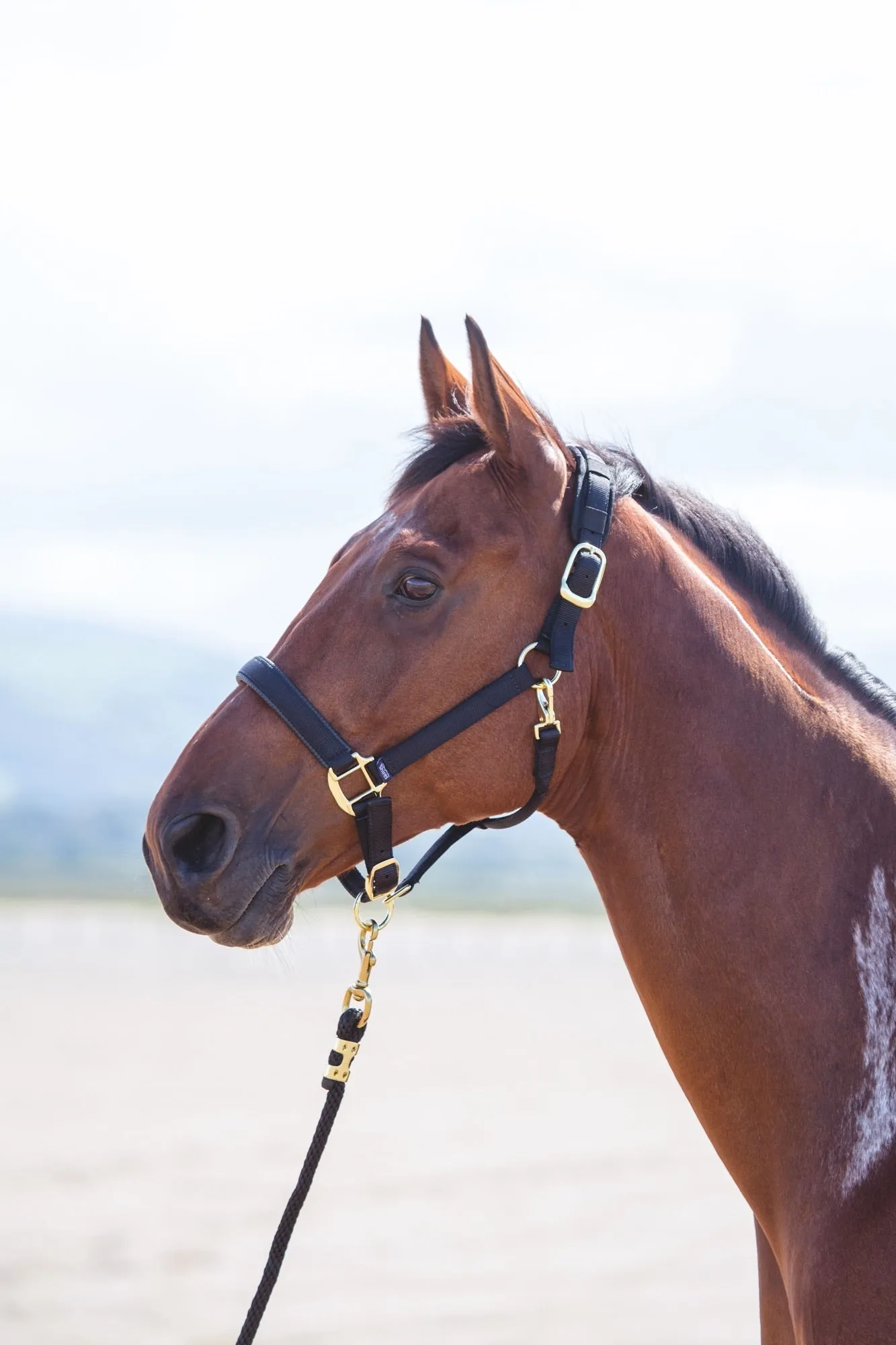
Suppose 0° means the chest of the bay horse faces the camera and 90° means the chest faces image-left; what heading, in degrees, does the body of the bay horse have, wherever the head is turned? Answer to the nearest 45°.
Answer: approximately 90°
